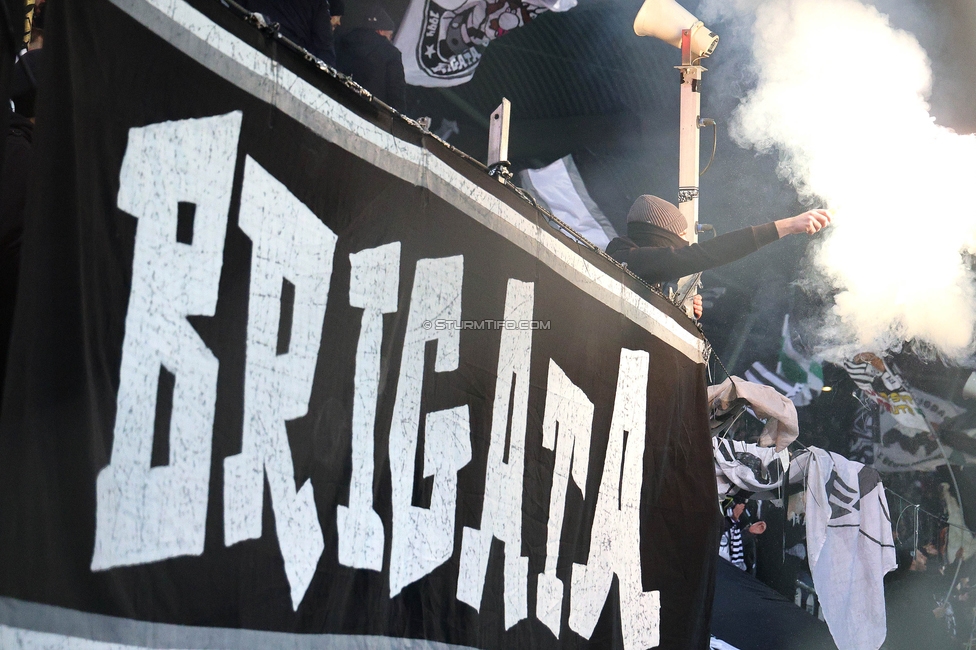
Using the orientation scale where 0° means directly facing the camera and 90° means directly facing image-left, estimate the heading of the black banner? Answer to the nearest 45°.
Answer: approximately 315°

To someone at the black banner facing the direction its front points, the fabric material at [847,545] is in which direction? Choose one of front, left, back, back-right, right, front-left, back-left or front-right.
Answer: left

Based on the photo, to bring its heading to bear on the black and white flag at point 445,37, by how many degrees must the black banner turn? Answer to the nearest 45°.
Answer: approximately 135° to its left

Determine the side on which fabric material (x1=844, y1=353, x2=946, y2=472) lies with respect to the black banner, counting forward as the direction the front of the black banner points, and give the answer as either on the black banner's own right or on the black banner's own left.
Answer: on the black banner's own left

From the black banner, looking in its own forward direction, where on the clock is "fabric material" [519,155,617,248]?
The fabric material is roughly at 8 o'clock from the black banner.

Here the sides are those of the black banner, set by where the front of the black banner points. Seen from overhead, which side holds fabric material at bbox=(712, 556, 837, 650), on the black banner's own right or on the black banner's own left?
on the black banner's own left

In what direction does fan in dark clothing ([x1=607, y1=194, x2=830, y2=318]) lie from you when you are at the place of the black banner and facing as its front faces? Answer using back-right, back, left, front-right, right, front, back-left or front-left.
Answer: left

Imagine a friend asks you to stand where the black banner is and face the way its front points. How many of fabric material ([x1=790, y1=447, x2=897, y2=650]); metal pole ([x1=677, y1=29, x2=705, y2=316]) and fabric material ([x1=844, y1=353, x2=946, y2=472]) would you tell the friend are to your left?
3

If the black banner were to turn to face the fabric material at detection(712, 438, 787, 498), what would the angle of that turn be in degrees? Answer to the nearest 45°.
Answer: approximately 90° to its left
